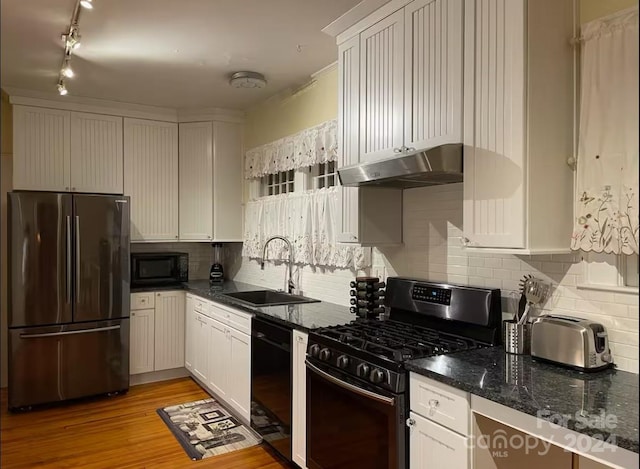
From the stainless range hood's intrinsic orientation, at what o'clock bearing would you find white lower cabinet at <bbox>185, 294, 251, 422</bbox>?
The white lower cabinet is roughly at 3 o'clock from the stainless range hood.

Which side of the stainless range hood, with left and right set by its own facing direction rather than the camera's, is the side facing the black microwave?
right

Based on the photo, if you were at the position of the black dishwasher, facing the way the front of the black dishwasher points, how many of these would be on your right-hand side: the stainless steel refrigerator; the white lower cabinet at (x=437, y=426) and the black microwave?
2

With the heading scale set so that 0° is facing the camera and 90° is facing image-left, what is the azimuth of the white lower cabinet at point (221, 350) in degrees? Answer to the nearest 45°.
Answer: approximately 45°

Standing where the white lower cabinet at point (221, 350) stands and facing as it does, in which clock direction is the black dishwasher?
The black dishwasher is roughly at 10 o'clock from the white lower cabinet.

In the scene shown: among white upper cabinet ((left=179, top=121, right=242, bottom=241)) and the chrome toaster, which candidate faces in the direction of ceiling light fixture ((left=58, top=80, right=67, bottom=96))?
the white upper cabinet

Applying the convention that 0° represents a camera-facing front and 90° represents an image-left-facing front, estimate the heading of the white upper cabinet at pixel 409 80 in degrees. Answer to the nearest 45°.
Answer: approximately 45°
